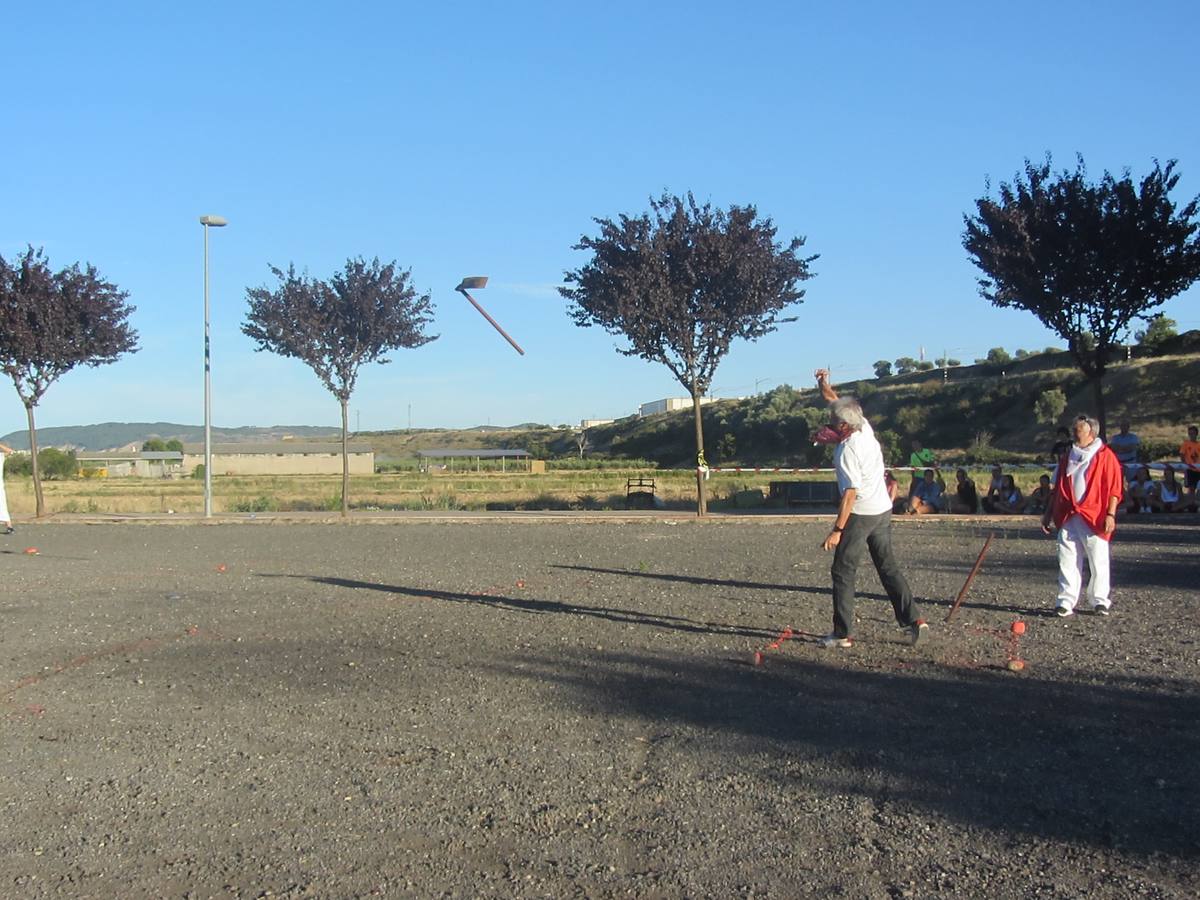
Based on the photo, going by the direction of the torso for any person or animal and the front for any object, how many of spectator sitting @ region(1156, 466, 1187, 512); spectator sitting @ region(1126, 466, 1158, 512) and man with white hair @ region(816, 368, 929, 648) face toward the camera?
2

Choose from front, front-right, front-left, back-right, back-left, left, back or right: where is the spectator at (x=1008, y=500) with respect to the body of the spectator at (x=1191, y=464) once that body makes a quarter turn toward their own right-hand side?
front

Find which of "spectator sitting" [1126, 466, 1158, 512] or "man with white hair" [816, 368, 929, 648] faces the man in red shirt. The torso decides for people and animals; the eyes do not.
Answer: the spectator sitting

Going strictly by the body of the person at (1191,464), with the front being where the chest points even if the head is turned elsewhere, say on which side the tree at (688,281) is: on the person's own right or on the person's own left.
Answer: on the person's own right

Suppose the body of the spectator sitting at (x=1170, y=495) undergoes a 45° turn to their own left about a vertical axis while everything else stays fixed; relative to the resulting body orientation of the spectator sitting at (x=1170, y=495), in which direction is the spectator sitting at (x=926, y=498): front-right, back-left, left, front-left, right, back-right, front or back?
back-right

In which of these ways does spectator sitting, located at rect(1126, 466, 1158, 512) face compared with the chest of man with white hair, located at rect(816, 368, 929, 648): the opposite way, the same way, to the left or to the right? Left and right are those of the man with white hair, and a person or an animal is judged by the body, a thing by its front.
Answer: to the left

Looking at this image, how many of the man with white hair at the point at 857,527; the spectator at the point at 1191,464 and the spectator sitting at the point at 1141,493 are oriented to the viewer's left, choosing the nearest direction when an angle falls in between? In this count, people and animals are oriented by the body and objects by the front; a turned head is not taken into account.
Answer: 1

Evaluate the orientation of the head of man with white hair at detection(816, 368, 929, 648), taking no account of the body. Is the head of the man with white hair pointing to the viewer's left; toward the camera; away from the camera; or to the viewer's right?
to the viewer's left

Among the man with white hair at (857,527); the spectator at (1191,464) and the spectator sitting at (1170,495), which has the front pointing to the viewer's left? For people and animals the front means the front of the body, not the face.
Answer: the man with white hair

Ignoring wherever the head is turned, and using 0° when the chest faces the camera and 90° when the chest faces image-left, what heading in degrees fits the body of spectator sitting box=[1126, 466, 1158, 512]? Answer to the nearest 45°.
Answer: approximately 0°
